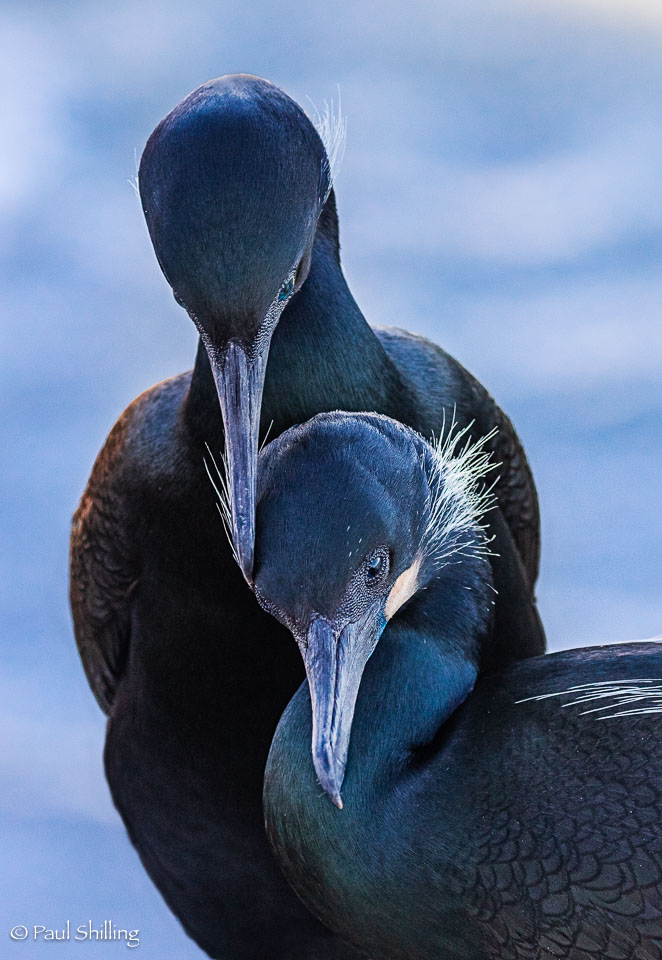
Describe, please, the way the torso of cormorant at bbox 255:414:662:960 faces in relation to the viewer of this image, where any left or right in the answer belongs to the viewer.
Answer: facing the viewer and to the left of the viewer

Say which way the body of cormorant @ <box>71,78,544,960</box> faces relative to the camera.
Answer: toward the camera
